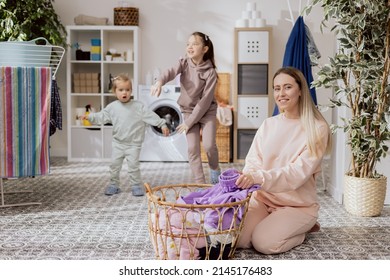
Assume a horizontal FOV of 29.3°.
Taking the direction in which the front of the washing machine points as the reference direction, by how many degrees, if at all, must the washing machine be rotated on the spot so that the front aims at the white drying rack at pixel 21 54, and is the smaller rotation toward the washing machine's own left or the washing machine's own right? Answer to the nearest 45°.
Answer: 0° — it already faces it

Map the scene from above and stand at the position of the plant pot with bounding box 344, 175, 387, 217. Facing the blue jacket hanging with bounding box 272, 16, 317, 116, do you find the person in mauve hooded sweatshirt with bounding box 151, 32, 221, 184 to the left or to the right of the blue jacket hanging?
left

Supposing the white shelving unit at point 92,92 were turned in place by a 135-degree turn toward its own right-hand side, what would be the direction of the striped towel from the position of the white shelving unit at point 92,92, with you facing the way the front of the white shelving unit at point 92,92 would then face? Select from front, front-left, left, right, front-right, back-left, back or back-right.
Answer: back-left

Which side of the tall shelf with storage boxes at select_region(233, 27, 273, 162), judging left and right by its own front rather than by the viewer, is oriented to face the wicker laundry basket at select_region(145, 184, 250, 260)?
front

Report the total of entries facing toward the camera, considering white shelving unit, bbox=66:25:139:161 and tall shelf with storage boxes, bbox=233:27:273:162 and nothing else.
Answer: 2

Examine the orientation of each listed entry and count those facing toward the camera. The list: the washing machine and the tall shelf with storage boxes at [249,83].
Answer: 2

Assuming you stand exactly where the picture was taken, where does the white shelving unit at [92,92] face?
facing the viewer

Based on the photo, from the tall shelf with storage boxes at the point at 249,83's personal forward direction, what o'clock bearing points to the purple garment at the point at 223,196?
The purple garment is roughly at 12 o'clock from the tall shelf with storage boxes.

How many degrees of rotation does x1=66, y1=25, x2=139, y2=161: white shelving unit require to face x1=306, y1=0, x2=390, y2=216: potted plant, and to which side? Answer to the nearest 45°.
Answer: approximately 45° to its left

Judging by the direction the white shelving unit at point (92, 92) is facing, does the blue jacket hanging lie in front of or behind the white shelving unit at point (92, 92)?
in front

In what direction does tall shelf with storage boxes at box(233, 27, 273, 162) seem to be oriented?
toward the camera

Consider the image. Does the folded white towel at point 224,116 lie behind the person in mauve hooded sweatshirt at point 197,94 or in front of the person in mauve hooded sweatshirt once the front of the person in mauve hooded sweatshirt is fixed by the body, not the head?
behind

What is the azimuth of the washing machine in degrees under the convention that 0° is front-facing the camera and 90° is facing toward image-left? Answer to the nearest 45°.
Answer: approximately 0°

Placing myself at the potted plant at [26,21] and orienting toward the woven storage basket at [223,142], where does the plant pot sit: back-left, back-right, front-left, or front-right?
front-right

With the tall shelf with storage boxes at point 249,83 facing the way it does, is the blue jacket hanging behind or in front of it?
in front

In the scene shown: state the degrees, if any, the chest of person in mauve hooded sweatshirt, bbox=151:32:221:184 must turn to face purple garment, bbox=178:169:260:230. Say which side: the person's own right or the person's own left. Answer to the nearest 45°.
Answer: approximately 45° to the person's own left

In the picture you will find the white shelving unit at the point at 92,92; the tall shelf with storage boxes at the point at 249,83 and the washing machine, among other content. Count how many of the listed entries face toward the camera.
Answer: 3
